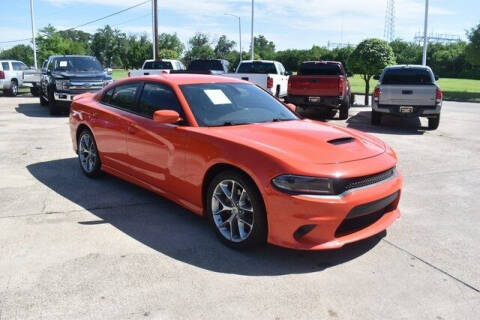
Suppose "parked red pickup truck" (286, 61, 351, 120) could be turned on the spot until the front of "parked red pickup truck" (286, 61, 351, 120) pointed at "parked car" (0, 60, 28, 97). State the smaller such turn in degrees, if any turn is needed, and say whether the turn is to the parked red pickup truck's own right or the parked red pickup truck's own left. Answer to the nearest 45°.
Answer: approximately 45° to the parked red pickup truck's own left

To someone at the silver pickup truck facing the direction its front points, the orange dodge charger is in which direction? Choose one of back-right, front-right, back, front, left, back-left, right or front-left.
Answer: back

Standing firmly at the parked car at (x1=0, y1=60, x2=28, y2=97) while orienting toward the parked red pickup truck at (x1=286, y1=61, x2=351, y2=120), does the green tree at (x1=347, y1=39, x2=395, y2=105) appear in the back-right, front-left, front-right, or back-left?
front-left

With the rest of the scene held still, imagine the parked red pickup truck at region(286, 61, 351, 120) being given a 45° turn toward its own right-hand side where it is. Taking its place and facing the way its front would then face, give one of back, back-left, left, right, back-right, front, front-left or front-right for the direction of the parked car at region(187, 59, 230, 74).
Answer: left

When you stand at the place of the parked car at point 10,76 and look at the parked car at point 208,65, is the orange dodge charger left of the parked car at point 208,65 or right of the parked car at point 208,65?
right

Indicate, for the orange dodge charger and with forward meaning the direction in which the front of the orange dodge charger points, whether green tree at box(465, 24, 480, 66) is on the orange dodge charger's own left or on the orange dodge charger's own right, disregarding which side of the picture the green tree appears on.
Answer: on the orange dodge charger's own left

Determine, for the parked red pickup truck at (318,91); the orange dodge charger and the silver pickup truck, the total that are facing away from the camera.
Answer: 2

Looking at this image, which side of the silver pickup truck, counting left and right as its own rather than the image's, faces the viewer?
back

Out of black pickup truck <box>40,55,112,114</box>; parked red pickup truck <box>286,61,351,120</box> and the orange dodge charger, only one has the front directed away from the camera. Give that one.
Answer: the parked red pickup truck

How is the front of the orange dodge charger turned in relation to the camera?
facing the viewer and to the right of the viewer

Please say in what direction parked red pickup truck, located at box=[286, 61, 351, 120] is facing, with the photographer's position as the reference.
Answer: facing away from the viewer

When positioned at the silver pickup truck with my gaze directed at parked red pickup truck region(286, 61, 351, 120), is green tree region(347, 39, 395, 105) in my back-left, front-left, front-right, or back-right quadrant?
front-right

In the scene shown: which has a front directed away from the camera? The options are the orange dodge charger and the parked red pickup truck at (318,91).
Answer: the parked red pickup truck

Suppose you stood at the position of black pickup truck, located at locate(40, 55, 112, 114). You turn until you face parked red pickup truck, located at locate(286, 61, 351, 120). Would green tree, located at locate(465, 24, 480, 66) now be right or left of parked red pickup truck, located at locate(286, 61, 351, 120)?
left

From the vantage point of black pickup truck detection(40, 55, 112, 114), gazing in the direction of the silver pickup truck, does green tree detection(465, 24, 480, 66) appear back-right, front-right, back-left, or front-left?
front-left
